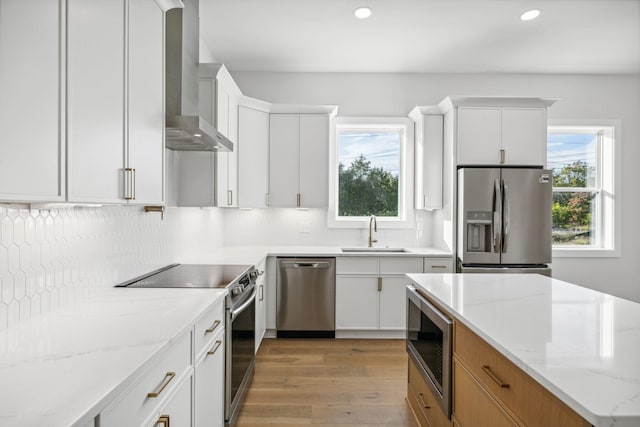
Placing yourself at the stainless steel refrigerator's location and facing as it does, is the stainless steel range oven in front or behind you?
in front

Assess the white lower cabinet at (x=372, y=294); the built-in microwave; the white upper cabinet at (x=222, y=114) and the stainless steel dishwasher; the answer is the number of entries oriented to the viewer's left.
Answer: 1

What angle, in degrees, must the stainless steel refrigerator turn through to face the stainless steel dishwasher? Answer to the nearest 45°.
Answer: approximately 90° to its right

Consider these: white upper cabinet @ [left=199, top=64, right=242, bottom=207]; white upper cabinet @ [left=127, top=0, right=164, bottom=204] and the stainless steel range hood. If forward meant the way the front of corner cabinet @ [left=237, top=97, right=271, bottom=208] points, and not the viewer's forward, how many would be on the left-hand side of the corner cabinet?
0

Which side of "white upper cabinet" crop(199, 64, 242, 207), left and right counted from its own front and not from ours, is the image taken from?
right

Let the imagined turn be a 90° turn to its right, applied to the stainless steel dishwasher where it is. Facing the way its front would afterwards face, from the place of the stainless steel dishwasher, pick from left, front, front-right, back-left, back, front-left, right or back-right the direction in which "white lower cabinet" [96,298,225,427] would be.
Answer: left

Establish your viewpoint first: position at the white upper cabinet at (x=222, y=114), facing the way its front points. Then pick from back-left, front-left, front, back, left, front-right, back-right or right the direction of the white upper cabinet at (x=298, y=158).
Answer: front-left

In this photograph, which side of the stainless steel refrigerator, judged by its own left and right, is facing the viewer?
front

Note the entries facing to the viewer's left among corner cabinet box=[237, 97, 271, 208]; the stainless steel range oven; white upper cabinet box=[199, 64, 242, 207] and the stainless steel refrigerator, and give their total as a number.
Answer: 0

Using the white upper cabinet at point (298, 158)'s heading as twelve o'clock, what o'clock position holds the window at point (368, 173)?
The window is roughly at 8 o'clock from the white upper cabinet.

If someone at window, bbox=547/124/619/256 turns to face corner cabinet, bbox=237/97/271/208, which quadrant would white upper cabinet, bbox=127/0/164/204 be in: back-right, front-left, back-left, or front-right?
front-left

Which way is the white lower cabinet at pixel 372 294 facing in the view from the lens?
facing the viewer

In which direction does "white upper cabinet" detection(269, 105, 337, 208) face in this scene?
toward the camera

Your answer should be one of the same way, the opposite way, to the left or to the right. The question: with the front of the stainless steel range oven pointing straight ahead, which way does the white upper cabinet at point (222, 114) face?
the same way

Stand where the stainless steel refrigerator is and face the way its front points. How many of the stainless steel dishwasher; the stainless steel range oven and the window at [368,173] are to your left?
0

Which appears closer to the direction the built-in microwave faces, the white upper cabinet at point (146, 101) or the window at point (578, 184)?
the white upper cabinet

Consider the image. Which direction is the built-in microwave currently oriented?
to the viewer's left

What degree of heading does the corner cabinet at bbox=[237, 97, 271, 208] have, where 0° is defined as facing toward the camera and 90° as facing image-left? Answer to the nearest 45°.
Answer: approximately 315°

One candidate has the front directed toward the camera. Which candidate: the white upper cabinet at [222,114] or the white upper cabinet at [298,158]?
the white upper cabinet at [298,158]

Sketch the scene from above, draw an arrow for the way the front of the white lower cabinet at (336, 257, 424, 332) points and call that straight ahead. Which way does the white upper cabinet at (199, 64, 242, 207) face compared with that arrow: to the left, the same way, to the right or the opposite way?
to the left
